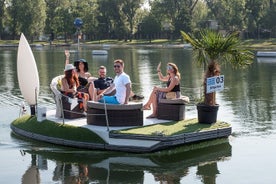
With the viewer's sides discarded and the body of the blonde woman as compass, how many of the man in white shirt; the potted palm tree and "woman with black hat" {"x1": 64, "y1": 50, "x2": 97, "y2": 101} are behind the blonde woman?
1

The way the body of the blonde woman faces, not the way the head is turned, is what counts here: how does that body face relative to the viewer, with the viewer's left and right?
facing to the left of the viewer

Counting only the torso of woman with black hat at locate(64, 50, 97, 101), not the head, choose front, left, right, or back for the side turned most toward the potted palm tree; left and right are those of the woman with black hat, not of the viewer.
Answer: front

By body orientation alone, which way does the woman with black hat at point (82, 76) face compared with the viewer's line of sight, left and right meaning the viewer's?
facing the viewer and to the right of the viewer

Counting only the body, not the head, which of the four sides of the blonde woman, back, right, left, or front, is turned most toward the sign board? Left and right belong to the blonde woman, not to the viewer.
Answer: back

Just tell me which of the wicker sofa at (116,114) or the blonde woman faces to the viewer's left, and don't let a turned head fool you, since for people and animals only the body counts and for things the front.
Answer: the blonde woman

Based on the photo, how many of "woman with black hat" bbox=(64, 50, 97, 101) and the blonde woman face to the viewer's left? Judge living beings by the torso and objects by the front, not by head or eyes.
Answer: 1
